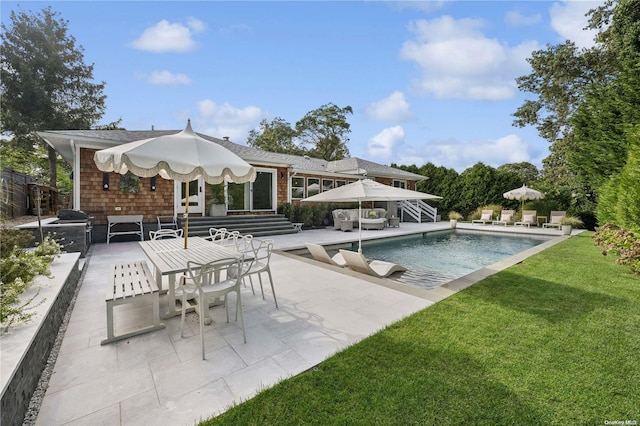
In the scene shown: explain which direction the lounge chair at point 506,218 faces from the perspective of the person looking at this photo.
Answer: facing the viewer and to the left of the viewer

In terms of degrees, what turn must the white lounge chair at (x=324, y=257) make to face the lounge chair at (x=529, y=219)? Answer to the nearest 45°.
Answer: approximately 90° to its left

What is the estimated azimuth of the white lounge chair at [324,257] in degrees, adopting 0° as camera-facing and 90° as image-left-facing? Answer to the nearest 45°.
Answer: approximately 315°

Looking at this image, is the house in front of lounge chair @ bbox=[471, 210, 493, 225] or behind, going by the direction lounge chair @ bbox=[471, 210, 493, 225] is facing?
in front
